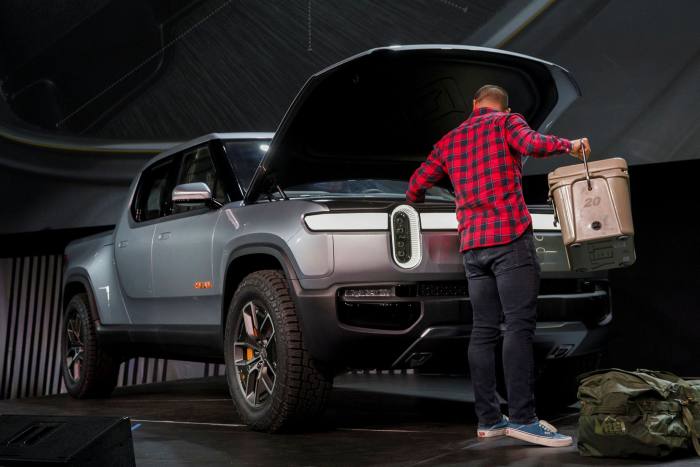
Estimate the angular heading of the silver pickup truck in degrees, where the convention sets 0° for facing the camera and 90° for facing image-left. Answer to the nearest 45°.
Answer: approximately 315°

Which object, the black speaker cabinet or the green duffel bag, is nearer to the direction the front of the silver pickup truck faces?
the green duffel bag

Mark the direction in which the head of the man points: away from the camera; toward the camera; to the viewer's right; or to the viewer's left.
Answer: away from the camera

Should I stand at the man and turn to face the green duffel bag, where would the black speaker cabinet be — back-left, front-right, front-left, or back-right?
back-right

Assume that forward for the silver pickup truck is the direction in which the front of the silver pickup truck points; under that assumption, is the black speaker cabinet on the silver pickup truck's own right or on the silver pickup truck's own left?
on the silver pickup truck's own right
